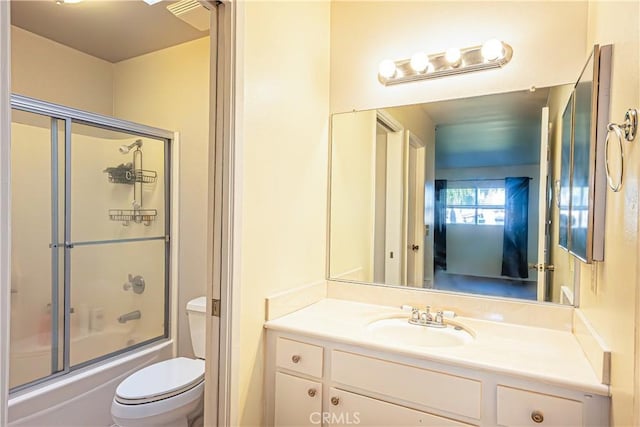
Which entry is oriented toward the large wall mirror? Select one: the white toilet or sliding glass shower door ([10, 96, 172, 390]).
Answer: the sliding glass shower door

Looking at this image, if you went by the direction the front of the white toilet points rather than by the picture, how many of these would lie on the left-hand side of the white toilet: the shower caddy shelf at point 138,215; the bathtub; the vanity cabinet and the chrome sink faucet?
2

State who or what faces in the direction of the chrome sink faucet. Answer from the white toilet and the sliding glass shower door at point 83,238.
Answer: the sliding glass shower door

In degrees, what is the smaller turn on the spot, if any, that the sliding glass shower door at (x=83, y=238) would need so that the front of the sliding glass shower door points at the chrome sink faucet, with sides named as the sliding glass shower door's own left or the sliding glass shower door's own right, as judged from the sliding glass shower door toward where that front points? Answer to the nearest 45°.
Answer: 0° — it already faces it

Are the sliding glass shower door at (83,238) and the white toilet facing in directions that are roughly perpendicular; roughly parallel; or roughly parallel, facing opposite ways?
roughly perpendicular

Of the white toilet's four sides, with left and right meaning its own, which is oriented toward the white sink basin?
left

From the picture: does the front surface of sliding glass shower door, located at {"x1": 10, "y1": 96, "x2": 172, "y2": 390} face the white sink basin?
yes
